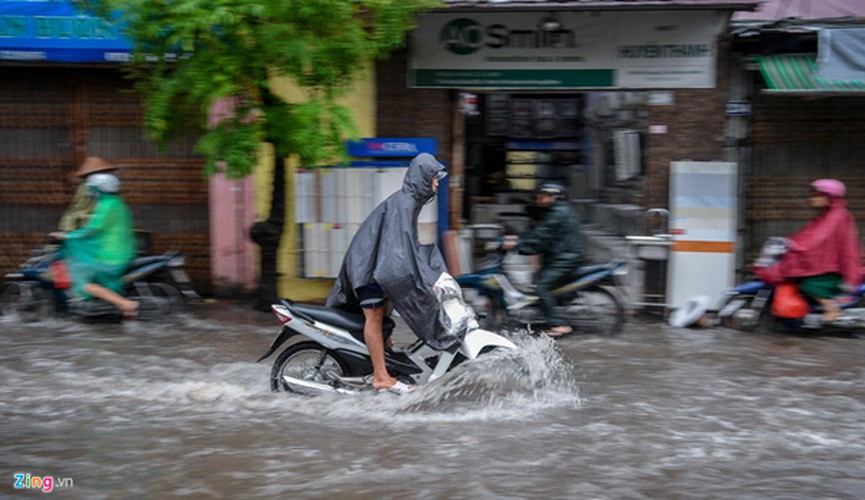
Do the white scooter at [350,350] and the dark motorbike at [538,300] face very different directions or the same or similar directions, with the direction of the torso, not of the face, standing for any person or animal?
very different directions

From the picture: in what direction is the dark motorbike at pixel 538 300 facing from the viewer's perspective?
to the viewer's left

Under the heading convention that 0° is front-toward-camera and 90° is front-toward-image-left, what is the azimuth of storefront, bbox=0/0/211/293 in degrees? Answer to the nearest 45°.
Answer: approximately 0°

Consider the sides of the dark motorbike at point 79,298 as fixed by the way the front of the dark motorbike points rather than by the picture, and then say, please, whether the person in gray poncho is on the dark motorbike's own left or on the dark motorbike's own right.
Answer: on the dark motorbike's own left

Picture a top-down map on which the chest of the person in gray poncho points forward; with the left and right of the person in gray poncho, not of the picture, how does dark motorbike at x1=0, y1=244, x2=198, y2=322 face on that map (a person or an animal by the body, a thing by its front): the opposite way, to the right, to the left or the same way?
the opposite way

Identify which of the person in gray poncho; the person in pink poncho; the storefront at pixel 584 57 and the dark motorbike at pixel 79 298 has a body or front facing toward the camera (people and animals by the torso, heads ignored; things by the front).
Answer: the storefront

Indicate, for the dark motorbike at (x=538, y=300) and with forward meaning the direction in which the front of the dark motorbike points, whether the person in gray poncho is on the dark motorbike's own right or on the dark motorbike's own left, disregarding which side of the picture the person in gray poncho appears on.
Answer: on the dark motorbike's own left

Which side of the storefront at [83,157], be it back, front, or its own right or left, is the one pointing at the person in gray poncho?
front

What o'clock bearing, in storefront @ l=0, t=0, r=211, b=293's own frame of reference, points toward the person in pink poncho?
The person in pink poncho is roughly at 10 o'clock from the storefront.

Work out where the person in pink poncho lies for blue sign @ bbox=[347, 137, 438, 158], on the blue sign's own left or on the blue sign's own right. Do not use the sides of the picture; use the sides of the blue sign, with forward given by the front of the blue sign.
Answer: on the blue sign's own left

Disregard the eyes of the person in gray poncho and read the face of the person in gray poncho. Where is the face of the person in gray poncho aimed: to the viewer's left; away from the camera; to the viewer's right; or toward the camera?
to the viewer's right

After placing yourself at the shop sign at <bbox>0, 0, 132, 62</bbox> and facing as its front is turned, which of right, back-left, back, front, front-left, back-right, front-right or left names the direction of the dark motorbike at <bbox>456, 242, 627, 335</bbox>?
front-left

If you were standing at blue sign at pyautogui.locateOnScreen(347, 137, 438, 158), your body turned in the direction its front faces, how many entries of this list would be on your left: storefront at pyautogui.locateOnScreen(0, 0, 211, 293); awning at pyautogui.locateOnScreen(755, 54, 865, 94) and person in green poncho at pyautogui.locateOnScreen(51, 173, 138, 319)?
1

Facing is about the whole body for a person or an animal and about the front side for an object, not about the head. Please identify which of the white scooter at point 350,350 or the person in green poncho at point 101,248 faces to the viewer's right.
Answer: the white scooter
